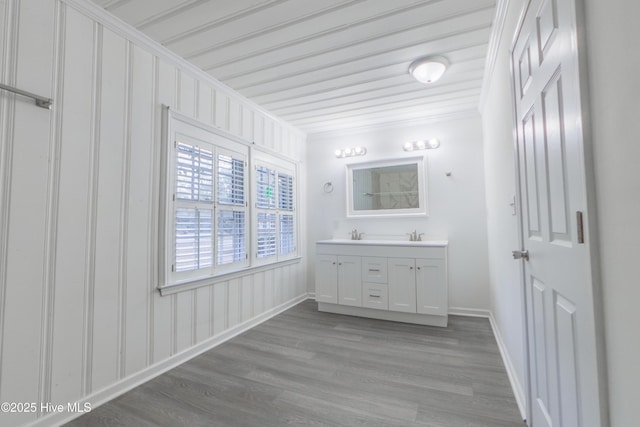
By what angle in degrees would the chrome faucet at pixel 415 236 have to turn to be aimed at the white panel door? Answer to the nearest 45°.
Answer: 0° — it already faces it

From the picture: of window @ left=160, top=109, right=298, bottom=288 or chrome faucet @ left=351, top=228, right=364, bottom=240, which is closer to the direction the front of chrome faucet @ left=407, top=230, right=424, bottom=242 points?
the window

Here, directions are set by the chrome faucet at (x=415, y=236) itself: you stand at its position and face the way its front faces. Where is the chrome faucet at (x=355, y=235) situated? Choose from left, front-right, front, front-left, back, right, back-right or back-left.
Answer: right

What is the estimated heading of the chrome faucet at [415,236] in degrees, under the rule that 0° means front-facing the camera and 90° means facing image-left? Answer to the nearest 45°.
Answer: approximately 0°

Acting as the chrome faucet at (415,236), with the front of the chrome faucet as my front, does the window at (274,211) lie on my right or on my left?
on my right
